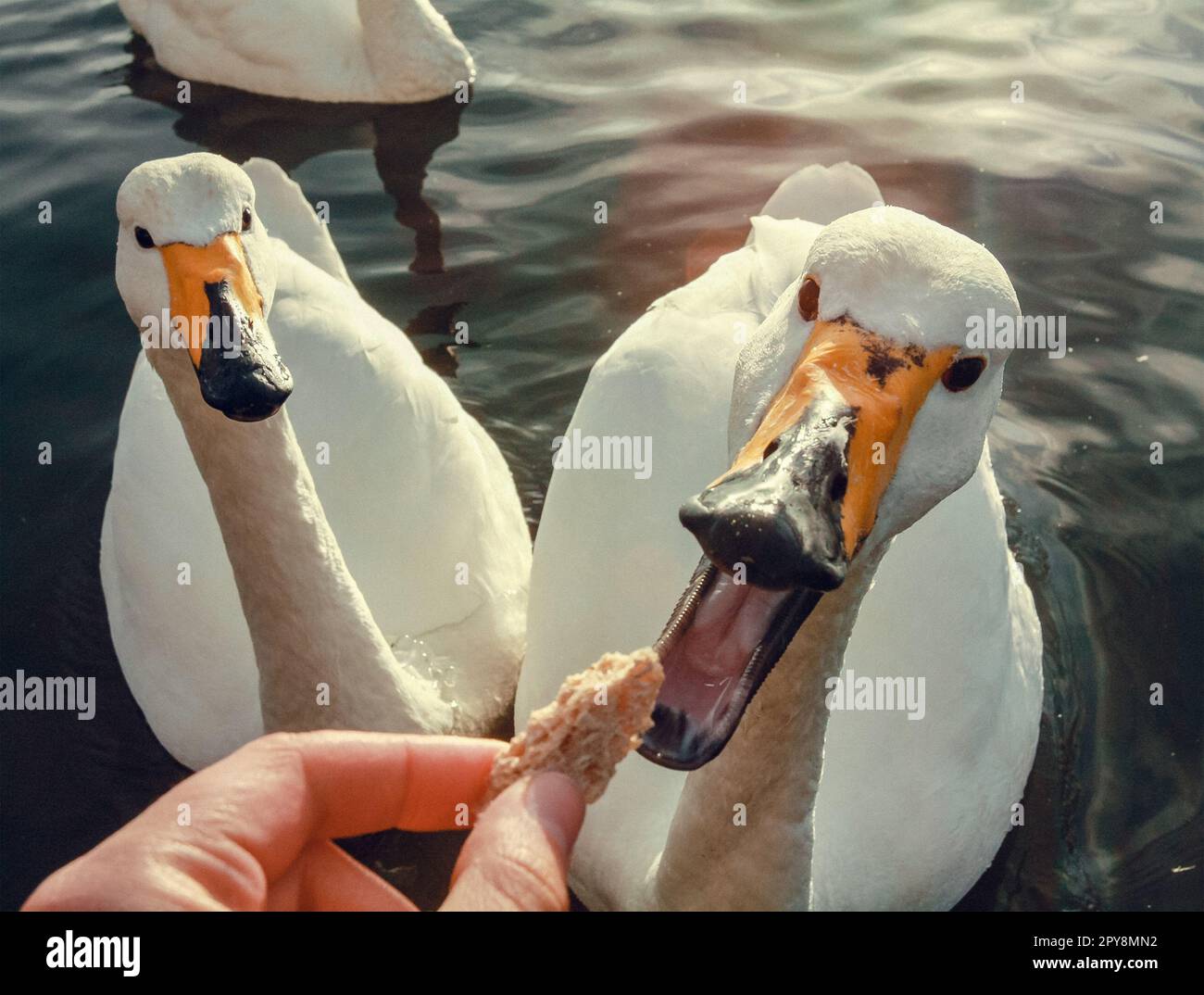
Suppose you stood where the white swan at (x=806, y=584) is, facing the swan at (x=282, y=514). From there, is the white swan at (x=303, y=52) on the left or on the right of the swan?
right

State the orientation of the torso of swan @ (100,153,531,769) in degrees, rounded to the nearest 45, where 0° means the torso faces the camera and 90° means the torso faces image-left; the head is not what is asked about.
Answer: approximately 0°

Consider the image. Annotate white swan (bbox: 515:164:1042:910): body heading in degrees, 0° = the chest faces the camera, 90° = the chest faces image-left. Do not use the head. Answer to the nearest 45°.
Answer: approximately 0°

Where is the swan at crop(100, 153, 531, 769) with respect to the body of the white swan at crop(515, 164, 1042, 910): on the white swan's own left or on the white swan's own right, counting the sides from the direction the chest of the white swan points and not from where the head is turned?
on the white swan's own right

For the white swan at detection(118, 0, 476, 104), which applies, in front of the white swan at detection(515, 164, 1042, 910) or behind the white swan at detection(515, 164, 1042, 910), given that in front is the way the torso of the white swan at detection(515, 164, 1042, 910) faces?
behind

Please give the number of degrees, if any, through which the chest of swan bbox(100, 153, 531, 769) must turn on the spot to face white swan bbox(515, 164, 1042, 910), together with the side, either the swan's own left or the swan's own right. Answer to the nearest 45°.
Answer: approximately 45° to the swan's own left

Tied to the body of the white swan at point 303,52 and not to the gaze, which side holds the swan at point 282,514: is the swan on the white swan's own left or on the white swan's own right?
on the white swan's own right
